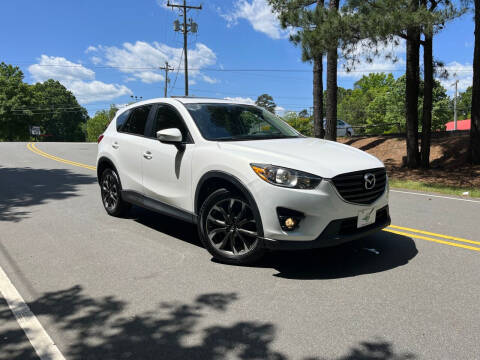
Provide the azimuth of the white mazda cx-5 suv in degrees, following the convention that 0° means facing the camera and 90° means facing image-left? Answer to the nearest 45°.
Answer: approximately 315°
